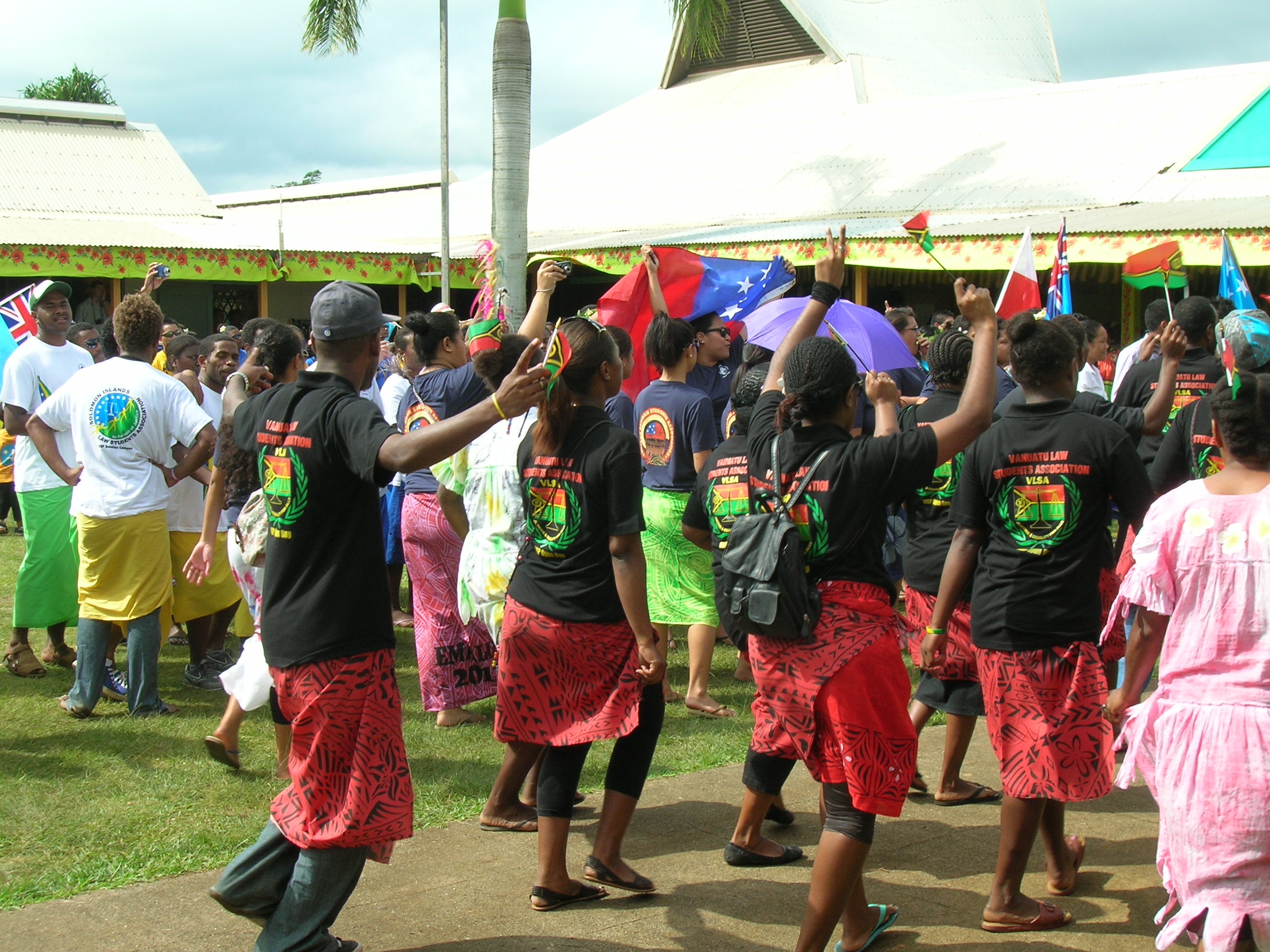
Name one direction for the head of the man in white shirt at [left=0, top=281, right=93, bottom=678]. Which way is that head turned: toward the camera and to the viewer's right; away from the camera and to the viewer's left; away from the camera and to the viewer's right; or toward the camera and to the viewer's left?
toward the camera and to the viewer's right

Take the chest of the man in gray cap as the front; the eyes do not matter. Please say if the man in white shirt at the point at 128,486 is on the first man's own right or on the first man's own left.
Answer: on the first man's own left

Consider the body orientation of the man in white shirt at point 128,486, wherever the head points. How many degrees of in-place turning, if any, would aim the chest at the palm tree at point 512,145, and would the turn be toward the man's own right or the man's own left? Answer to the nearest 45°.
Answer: approximately 45° to the man's own right

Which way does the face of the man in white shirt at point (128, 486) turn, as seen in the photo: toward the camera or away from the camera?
away from the camera

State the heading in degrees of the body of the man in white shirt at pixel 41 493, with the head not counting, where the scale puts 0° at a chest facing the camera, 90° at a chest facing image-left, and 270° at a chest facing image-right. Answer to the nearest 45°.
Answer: approximately 315°

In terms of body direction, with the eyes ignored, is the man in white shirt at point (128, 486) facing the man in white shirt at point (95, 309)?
yes

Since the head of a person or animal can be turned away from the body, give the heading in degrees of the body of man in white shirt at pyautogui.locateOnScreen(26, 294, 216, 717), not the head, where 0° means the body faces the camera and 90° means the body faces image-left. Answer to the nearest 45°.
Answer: approximately 180°

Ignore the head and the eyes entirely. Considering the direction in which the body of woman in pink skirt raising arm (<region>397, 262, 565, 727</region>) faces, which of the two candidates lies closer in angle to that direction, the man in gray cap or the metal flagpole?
the metal flagpole

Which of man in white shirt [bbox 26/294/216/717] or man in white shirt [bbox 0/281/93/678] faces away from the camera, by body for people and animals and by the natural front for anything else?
man in white shirt [bbox 26/294/216/717]

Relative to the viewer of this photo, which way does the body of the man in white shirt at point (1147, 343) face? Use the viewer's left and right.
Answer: facing away from the viewer and to the right of the viewer

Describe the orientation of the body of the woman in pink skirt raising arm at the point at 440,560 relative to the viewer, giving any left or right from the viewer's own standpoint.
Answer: facing away from the viewer and to the right of the viewer

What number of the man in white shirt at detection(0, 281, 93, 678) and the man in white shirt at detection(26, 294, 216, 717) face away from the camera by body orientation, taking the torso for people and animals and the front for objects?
1

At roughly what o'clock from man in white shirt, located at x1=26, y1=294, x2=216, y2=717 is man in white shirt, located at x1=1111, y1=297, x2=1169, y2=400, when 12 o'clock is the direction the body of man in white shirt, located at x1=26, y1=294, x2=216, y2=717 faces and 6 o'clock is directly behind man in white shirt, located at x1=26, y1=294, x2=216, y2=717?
man in white shirt, located at x1=1111, y1=297, x2=1169, y2=400 is roughly at 3 o'clock from man in white shirt, located at x1=26, y1=294, x2=216, y2=717.
